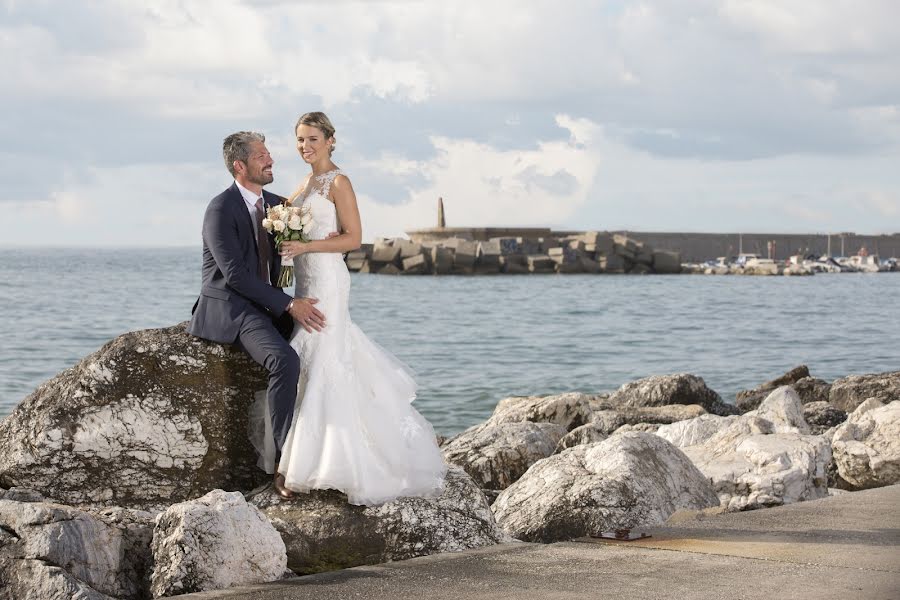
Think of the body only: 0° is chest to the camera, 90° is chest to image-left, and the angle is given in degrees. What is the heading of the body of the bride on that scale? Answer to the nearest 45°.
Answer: approximately 45°

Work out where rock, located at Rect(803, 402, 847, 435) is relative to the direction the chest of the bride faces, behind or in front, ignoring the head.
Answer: behind

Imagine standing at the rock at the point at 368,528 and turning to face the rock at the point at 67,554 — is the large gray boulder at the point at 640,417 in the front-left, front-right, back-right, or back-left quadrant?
back-right

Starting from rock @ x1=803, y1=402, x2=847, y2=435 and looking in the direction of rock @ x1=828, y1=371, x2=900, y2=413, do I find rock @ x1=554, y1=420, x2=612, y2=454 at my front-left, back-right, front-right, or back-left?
back-left

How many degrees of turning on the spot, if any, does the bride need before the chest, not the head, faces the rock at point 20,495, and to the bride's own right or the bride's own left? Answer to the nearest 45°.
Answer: approximately 45° to the bride's own right

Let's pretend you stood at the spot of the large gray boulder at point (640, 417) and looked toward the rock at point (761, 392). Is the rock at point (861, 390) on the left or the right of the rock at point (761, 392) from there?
right

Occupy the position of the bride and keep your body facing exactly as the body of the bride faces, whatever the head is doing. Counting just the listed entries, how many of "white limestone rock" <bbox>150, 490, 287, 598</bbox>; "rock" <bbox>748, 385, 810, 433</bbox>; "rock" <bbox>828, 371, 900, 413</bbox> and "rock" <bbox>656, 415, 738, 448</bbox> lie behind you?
3

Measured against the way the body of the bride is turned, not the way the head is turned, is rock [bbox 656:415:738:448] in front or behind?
behind

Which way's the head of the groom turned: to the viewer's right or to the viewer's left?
to the viewer's right

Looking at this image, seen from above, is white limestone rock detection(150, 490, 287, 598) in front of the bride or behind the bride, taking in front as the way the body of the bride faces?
in front

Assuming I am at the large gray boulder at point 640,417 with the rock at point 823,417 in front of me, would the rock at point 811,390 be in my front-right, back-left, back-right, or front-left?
front-left

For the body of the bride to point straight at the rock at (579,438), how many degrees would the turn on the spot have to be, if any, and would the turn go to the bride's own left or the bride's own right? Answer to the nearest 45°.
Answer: approximately 180°
